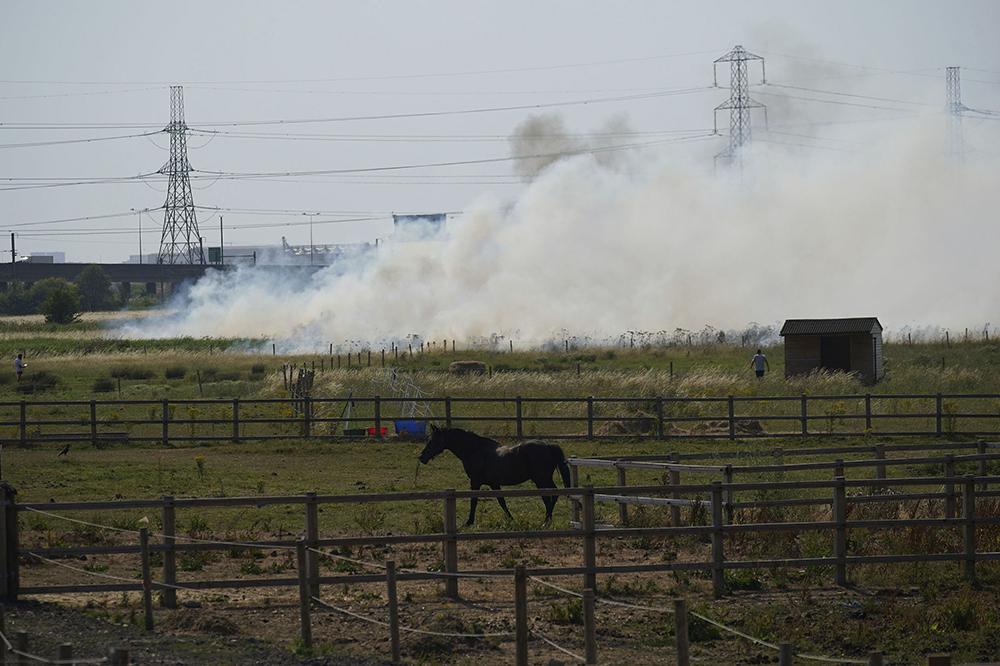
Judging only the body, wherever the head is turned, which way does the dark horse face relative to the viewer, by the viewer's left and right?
facing to the left of the viewer

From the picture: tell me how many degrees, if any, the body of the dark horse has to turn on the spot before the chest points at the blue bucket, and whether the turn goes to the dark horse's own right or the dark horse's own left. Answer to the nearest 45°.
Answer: approximately 90° to the dark horse's own right

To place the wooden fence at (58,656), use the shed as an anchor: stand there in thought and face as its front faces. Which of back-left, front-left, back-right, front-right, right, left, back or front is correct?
front

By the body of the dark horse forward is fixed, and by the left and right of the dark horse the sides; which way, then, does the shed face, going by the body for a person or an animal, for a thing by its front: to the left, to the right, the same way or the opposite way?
to the left

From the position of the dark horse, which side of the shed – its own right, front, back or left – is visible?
front

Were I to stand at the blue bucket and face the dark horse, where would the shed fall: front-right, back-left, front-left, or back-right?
back-left

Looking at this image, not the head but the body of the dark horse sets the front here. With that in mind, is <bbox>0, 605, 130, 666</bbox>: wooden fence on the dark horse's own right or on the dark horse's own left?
on the dark horse's own left

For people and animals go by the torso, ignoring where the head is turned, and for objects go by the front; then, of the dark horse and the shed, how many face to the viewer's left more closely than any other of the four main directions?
1

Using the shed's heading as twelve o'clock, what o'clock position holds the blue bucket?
The blue bucket is roughly at 1 o'clock from the shed.

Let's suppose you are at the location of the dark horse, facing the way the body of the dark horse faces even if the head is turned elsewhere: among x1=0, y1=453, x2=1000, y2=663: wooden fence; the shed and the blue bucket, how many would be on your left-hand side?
1

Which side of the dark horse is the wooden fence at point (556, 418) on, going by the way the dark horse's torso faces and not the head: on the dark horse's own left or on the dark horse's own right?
on the dark horse's own right

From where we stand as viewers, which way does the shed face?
facing the viewer
